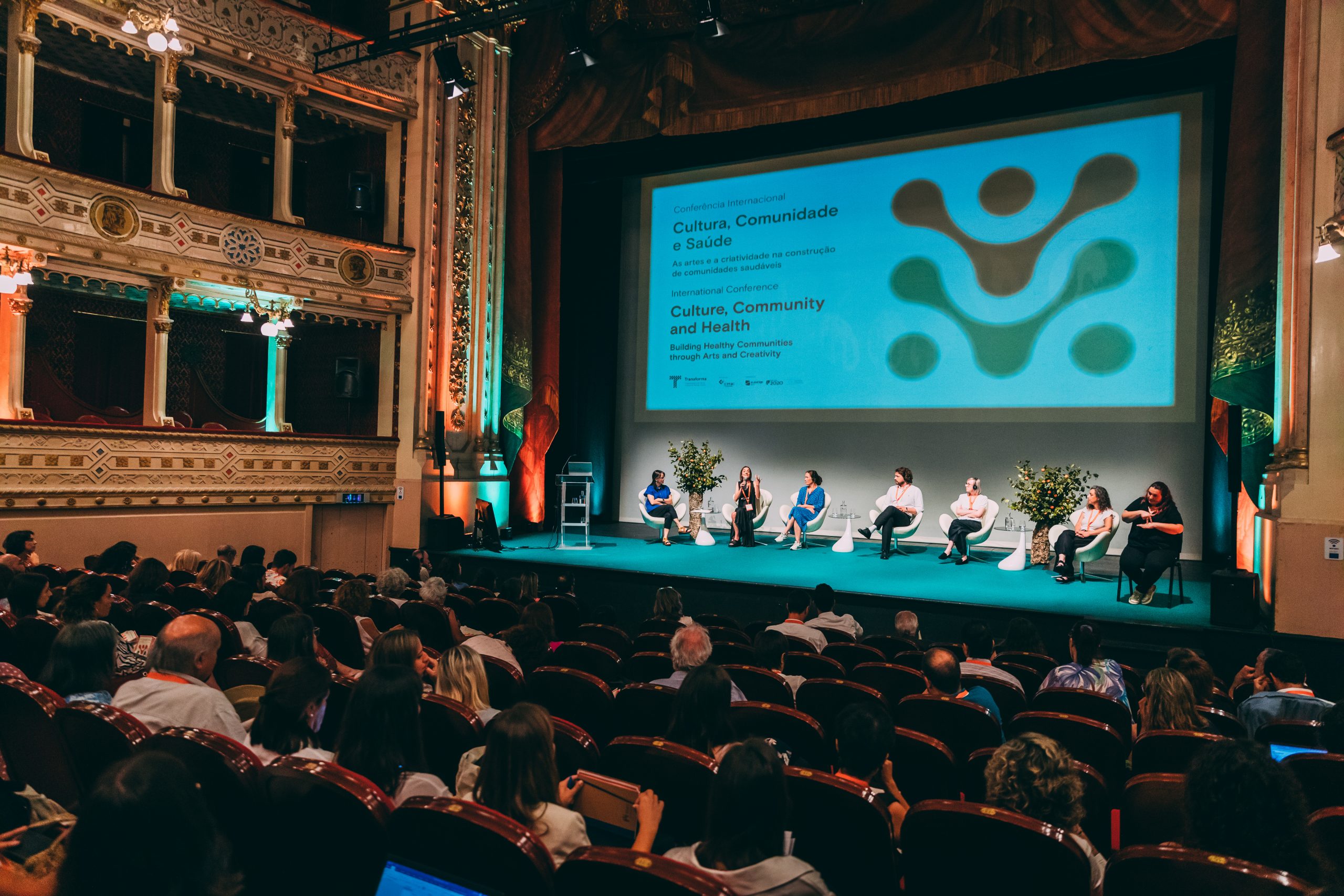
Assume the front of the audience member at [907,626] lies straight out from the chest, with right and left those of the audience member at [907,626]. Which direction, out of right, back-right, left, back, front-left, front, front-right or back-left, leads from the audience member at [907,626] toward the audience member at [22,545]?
left

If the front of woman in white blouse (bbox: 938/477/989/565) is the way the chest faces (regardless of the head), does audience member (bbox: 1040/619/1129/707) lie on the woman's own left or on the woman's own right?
on the woman's own left

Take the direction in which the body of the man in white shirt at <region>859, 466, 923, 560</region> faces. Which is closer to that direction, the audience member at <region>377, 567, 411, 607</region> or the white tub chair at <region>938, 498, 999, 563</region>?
the audience member

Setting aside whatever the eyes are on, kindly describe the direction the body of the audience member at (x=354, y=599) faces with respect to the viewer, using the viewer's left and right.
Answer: facing away from the viewer and to the right of the viewer

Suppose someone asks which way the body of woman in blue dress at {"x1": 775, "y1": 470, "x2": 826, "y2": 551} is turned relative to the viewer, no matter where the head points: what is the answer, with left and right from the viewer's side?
facing the viewer and to the left of the viewer

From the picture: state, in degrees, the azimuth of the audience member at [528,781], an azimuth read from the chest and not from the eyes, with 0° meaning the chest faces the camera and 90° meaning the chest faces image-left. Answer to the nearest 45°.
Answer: approximately 225°

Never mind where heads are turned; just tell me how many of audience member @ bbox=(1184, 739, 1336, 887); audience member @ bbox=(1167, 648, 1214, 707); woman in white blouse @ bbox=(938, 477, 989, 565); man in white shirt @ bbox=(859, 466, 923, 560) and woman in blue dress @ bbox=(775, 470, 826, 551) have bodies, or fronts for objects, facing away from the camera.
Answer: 2

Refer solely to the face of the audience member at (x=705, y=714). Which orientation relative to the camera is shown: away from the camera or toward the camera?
away from the camera

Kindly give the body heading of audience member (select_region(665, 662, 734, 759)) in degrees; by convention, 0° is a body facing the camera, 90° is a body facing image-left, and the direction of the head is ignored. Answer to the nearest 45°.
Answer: approximately 225°

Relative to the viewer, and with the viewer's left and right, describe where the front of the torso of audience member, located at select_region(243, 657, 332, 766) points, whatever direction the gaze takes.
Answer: facing away from the viewer and to the right of the viewer

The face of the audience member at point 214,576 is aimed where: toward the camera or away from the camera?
away from the camera

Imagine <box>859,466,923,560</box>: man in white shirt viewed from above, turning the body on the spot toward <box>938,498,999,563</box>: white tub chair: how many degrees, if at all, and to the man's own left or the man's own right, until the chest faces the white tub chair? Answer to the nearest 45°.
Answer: approximately 135° to the man's own left

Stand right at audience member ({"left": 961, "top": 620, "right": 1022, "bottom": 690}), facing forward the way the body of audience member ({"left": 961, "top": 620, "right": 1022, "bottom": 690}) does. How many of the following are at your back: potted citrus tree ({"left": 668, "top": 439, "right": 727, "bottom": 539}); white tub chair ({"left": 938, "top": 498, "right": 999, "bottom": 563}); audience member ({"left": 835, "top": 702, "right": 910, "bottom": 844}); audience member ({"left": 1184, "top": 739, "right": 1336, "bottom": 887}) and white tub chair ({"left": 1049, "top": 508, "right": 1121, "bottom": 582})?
2

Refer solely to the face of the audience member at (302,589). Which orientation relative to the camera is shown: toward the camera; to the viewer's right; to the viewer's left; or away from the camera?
away from the camera
